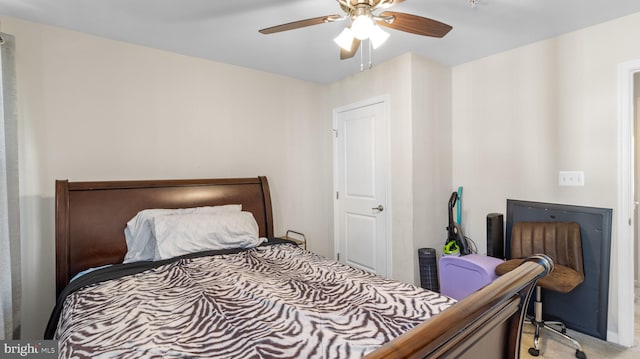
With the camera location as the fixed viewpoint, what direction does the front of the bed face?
facing the viewer and to the right of the viewer

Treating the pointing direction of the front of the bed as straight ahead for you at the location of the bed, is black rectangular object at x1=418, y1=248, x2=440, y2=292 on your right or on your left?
on your left

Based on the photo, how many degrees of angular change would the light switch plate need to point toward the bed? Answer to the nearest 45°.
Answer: approximately 45° to its right

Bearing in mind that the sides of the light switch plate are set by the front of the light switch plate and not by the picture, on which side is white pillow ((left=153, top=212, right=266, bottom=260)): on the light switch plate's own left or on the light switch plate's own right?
on the light switch plate's own right

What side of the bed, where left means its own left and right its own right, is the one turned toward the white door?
left

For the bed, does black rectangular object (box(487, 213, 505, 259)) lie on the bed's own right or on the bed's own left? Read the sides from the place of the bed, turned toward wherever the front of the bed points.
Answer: on the bed's own left

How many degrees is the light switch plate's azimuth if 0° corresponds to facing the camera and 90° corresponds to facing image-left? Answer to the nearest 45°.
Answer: approximately 0°

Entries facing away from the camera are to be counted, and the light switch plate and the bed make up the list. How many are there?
0

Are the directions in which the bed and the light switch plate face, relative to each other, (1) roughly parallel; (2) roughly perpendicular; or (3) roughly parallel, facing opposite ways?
roughly perpendicular
